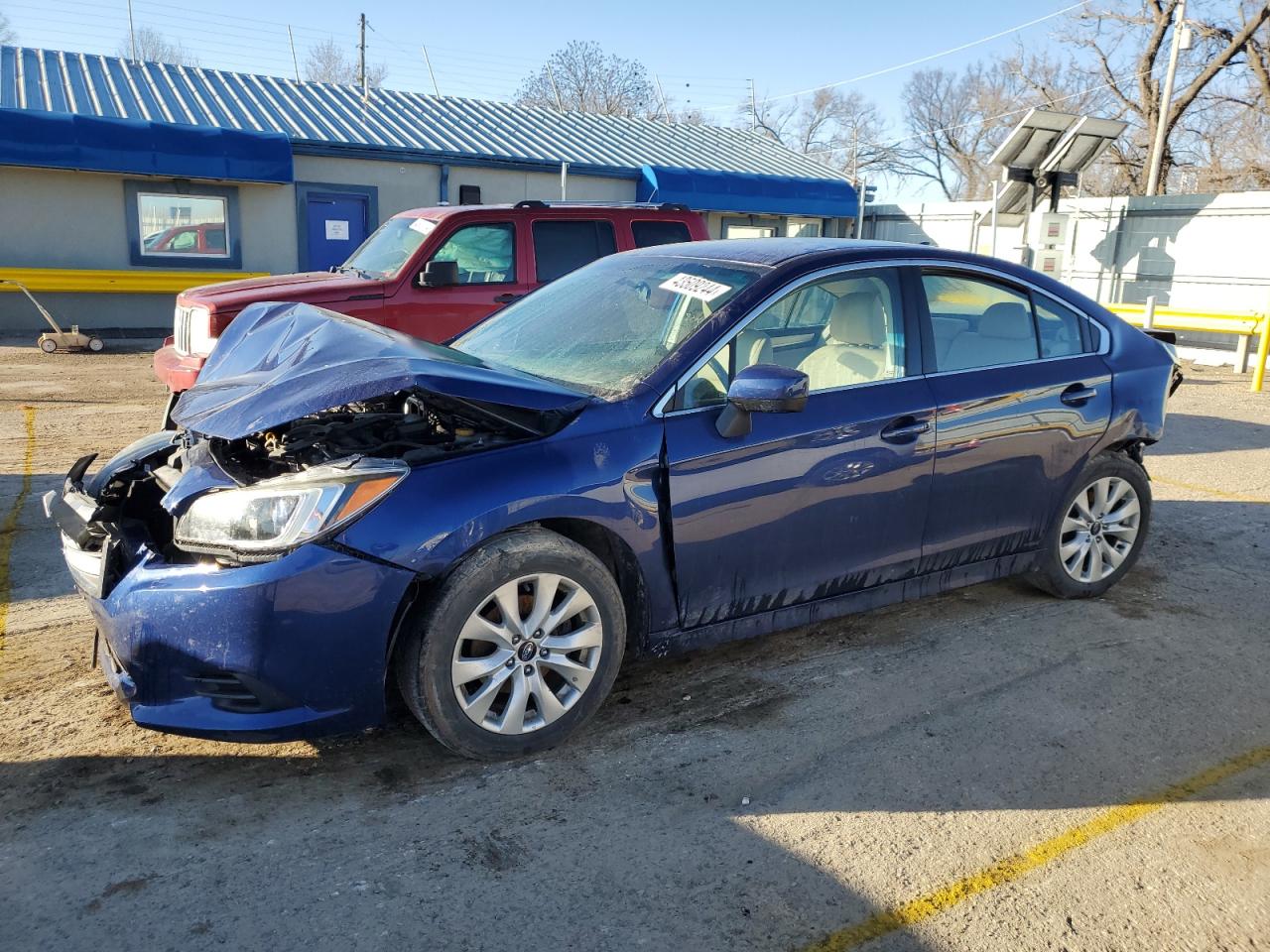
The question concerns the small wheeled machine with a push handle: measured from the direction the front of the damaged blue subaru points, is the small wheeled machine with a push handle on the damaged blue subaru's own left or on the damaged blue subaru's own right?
on the damaged blue subaru's own right

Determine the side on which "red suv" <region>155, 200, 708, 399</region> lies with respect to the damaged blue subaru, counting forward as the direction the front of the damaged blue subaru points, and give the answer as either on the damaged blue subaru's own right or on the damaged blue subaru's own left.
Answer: on the damaged blue subaru's own right

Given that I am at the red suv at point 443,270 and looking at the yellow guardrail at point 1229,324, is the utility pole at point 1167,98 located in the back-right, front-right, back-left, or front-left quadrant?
front-left

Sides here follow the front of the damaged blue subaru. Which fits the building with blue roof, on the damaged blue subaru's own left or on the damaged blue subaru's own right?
on the damaged blue subaru's own right

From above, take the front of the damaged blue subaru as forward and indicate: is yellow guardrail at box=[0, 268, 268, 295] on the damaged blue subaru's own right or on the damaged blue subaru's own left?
on the damaged blue subaru's own right

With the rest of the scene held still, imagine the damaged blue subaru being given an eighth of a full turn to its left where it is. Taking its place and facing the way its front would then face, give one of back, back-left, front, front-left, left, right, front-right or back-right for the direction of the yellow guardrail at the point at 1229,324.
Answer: back-left

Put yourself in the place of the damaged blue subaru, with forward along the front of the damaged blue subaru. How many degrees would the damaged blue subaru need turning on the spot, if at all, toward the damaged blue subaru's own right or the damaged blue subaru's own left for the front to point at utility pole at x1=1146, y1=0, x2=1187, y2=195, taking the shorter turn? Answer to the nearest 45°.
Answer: approximately 180°

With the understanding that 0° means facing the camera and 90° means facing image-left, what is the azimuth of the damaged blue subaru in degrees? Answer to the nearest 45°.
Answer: approximately 45°
